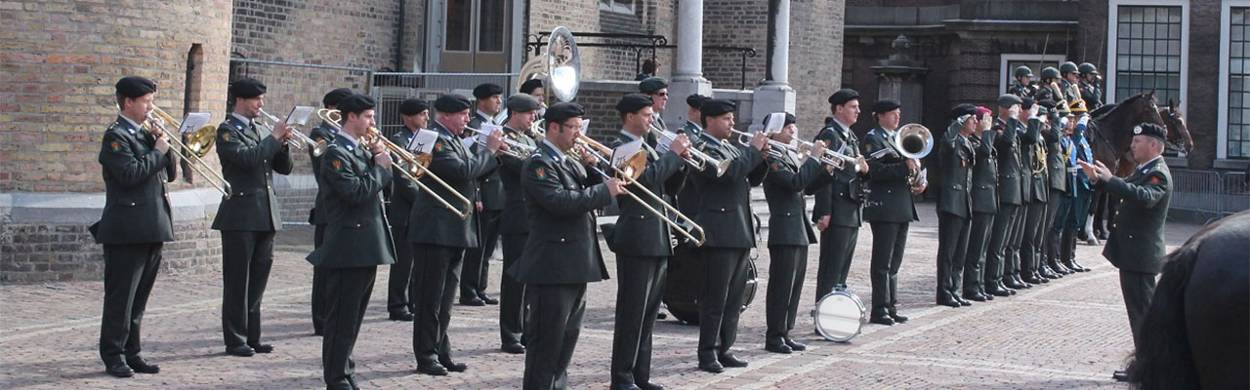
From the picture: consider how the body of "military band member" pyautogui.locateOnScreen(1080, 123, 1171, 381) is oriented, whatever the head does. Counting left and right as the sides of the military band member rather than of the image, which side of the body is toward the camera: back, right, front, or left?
left

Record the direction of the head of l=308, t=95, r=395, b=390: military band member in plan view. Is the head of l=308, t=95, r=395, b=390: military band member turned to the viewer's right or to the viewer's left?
to the viewer's right

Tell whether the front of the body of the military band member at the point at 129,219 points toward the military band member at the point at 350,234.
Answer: yes

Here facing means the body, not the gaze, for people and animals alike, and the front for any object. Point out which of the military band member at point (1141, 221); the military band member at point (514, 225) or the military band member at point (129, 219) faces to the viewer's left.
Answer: the military band member at point (1141, 221)
